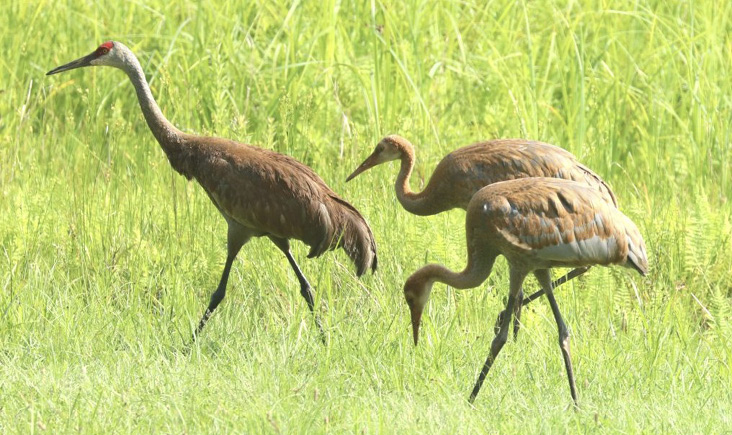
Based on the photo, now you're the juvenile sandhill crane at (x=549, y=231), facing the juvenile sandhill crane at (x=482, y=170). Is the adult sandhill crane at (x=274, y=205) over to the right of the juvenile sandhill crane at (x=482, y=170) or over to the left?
left

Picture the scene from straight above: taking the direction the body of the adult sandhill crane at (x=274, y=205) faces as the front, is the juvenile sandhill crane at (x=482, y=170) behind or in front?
behind

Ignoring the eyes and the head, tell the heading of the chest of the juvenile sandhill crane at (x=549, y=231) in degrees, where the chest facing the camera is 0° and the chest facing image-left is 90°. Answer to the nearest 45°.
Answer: approximately 90°

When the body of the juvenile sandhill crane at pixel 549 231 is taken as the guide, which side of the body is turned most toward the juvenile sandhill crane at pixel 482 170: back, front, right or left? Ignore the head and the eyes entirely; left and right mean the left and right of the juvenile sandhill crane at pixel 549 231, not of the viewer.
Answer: right

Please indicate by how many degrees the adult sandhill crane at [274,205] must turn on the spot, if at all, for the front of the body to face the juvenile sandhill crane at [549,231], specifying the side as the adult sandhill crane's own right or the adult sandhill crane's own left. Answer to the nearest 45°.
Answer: approximately 135° to the adult sandhill crane's own left

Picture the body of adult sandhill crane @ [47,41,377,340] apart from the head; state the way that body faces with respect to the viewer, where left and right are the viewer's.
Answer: facing to the left of the viewer

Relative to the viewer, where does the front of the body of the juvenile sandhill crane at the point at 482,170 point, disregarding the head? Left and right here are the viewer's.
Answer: facing to the left of the viewer
